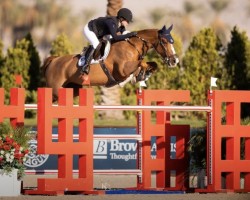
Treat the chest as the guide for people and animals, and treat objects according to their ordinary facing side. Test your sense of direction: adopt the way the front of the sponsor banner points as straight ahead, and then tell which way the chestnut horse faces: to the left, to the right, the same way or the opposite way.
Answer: to the left

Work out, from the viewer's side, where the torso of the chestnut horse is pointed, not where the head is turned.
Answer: to the viewer's right

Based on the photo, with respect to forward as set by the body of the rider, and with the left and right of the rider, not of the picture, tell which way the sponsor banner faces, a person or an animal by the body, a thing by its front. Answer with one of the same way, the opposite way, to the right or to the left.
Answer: to the right

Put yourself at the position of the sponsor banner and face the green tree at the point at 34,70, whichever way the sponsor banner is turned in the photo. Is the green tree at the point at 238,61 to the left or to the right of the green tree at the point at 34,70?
right

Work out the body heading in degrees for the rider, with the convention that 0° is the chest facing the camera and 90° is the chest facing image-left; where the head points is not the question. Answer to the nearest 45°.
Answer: approximately 270°

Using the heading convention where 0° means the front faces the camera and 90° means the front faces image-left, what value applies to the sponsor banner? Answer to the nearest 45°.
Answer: approximately 0°

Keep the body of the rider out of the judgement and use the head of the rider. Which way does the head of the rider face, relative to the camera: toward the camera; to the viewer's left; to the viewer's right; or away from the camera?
to the viewer's right

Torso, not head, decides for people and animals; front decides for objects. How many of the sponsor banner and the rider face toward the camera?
1

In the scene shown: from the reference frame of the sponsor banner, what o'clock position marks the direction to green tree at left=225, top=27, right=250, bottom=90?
The green tree is roughly at 7 o'clock from the sponsor banner.

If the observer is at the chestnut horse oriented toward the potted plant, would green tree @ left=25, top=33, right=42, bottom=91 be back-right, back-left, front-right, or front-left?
back-right

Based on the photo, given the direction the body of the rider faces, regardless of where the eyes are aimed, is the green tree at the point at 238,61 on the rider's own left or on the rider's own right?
on the rider's own left
